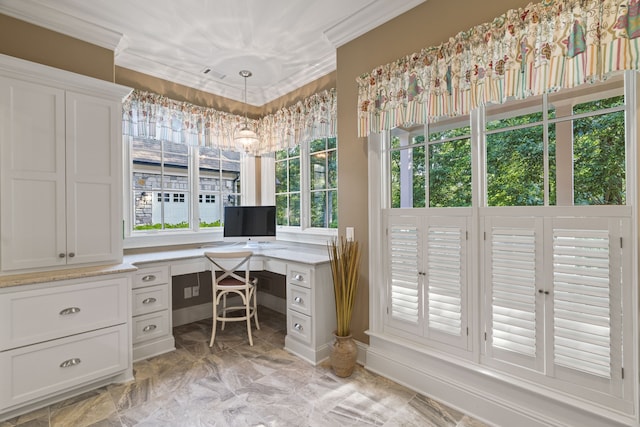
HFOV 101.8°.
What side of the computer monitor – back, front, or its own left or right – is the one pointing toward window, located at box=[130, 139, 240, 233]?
right

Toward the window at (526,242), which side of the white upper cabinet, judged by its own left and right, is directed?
front

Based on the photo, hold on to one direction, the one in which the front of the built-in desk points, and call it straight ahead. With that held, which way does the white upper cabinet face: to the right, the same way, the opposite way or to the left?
to the left

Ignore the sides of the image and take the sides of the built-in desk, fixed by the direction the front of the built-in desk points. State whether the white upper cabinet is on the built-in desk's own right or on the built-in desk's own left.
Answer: on the built-in desk's own right

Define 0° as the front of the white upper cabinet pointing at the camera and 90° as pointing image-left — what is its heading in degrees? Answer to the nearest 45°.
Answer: approximately 315°

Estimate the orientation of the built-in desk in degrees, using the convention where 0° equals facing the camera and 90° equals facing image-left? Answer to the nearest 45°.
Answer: approximately 0°

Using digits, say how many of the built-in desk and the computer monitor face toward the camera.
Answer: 2

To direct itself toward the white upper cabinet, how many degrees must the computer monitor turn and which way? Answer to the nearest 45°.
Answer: approximately 45° to its right

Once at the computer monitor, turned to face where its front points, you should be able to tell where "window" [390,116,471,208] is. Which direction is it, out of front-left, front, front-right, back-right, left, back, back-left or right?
front-left
